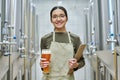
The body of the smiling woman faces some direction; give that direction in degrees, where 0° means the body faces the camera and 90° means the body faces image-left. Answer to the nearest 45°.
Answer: approximately 0°
